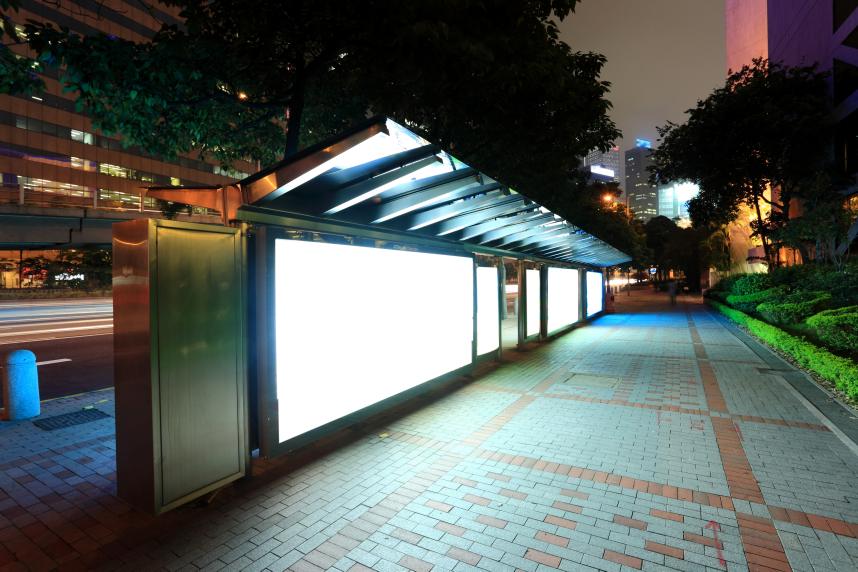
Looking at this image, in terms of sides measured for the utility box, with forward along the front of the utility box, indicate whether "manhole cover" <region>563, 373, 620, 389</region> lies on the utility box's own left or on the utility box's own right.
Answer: on the utility box's own left

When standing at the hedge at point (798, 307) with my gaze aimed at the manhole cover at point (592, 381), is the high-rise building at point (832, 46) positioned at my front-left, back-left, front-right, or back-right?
back-right

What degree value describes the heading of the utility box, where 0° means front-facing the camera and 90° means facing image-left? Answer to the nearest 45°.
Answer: approximately 315°

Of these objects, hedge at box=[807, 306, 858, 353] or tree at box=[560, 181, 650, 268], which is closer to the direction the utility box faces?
the hedge
